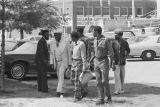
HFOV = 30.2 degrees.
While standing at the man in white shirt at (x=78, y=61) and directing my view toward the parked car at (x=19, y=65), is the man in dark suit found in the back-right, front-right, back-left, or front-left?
front-left

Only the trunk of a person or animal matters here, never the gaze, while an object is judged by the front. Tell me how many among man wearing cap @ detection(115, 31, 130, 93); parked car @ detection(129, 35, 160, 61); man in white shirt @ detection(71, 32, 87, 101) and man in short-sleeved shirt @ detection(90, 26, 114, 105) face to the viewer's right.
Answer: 1

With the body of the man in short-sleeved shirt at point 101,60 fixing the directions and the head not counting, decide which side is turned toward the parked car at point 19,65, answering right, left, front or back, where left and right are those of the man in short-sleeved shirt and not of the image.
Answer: right

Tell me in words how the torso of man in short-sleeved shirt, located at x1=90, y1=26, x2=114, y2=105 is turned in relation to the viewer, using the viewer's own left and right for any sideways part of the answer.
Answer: facing the viewer and to the left of the viewer

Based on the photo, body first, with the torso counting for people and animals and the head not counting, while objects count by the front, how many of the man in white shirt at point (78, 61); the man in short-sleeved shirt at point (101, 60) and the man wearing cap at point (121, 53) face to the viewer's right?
0

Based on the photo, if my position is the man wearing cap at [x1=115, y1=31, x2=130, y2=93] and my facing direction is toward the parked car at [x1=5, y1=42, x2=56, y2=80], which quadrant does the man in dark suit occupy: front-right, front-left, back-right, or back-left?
front-left

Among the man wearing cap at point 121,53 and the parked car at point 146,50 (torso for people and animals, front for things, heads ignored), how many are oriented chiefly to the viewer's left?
1

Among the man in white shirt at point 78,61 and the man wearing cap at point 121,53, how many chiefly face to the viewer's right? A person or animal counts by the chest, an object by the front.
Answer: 0
